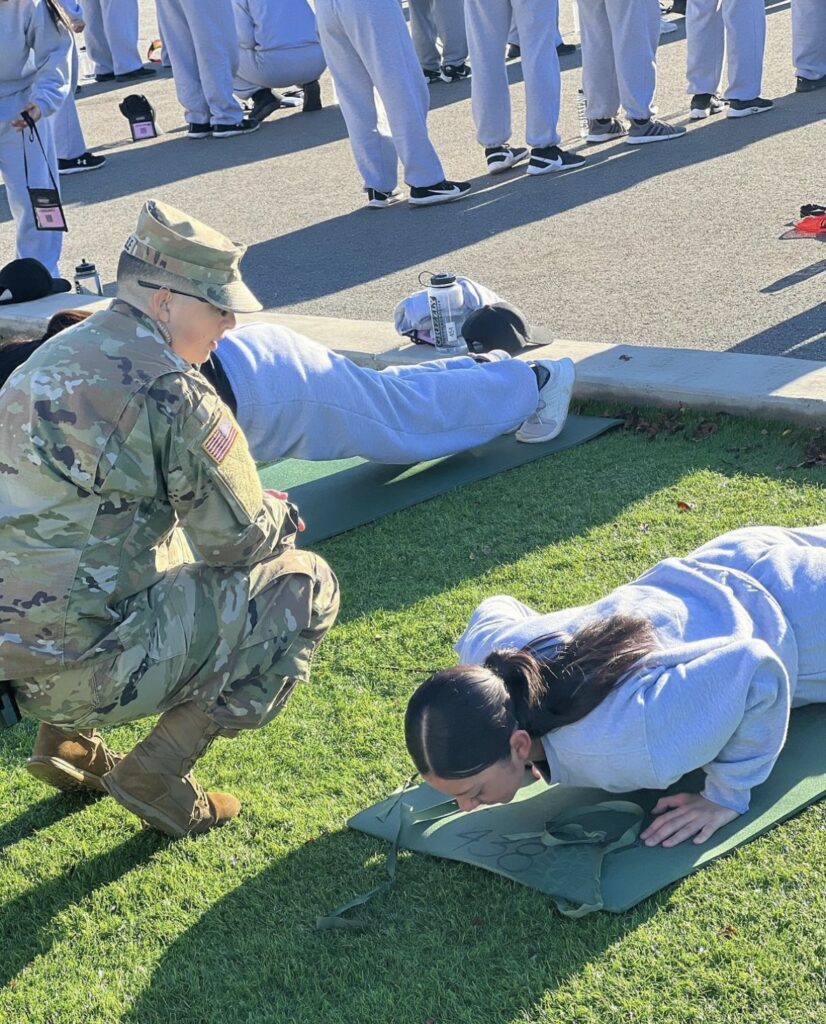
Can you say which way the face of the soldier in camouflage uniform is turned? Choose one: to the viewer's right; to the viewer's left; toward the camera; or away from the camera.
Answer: to the viewer's right

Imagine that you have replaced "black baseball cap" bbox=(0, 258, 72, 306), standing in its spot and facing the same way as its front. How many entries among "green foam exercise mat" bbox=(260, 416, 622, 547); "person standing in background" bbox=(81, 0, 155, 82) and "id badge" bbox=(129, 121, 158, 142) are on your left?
2

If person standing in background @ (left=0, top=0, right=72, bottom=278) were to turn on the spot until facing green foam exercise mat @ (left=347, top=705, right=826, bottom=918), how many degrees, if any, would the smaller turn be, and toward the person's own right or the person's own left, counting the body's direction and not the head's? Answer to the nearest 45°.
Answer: approximately 45° to the person's own left

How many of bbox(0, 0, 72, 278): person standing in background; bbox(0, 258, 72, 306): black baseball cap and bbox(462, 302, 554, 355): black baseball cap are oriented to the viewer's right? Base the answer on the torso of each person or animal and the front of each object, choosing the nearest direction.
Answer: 2

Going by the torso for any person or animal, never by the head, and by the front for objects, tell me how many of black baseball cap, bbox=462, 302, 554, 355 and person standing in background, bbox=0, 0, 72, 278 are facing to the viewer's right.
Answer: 1

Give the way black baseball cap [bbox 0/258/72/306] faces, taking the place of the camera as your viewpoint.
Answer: facing to the right of the viewer

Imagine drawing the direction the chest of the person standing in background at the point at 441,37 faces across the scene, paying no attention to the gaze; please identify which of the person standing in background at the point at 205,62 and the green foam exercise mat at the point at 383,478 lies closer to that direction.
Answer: the green foam exercise mat

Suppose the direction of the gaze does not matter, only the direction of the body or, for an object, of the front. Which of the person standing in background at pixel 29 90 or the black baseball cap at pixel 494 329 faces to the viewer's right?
the black baseball cap

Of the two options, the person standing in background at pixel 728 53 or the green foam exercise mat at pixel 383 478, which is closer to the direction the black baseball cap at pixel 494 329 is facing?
the person standing in background

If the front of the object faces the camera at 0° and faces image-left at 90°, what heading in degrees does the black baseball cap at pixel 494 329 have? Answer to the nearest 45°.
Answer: approximately 270°
